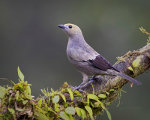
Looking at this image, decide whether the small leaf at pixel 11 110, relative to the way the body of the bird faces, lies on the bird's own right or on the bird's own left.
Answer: on the bird's own left

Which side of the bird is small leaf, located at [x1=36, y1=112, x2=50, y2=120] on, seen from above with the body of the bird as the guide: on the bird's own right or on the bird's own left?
on the bird's own left

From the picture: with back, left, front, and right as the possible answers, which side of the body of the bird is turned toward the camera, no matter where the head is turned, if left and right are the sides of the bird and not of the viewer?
left

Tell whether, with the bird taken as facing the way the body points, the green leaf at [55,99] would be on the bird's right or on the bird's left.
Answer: on the bird's left
